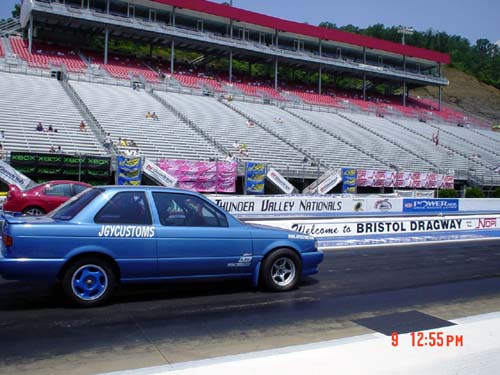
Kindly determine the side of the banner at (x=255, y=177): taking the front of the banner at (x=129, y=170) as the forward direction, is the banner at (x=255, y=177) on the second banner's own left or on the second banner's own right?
on the second banner's own left

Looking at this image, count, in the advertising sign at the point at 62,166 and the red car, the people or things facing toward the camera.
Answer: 1

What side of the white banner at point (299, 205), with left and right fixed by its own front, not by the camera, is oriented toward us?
front

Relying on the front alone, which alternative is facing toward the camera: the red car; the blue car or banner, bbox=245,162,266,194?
the banner

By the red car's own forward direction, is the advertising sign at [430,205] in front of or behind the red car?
in front

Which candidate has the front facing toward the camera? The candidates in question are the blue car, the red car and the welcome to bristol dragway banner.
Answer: the welcome to bristol dragway banner

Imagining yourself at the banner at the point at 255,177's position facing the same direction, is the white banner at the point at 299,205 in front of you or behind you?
in front

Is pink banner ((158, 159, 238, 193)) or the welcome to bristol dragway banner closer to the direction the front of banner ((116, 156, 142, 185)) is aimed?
the welcome to bristol dragway banner

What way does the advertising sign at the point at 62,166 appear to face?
toward the camera

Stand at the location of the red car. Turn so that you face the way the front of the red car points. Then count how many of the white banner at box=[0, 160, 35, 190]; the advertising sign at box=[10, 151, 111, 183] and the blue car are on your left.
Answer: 2

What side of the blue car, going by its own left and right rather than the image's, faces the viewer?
right

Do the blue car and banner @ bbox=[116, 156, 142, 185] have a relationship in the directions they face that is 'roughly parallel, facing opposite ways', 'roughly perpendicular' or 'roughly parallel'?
roughly perpendicular
